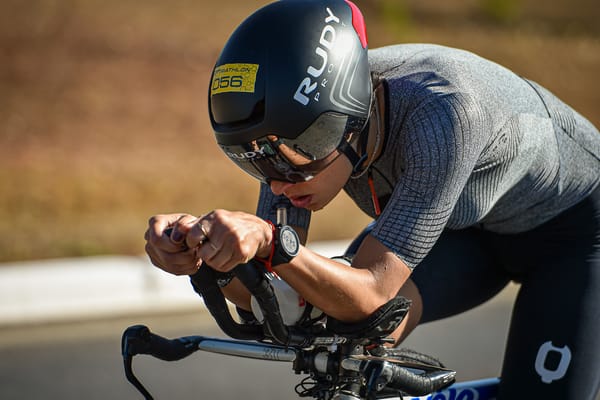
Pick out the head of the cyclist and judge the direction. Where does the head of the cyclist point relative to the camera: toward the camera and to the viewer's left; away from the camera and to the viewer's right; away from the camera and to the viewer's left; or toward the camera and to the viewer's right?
toward the camera and to the viewer's left

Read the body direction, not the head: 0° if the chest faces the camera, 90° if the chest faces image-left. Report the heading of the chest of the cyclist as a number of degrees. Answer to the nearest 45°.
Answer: approximately 45°
